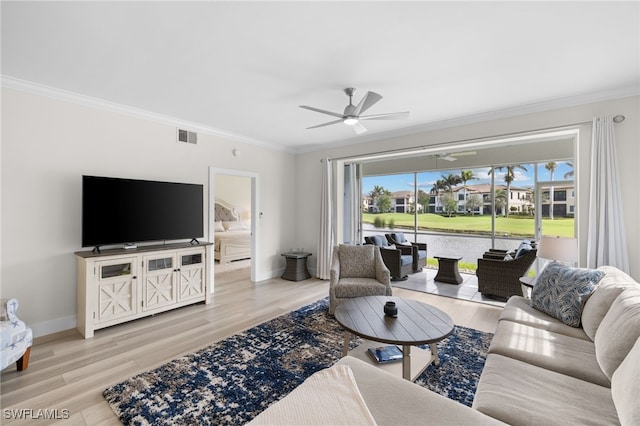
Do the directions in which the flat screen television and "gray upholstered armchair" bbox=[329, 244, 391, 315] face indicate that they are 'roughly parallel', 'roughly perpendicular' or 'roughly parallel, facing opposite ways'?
roughly perpendicular

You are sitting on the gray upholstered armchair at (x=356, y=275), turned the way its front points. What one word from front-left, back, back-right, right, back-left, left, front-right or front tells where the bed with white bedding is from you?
back-right

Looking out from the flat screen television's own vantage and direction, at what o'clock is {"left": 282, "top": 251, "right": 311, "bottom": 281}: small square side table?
The small square side table is roughly at 10 o'clock from the flat screen television.

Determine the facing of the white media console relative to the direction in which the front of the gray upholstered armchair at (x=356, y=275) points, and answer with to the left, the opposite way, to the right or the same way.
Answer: to the left

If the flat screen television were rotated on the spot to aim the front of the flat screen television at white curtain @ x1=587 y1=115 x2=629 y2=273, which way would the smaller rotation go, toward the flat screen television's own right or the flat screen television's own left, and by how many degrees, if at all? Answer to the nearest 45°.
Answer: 0° — it already faces it

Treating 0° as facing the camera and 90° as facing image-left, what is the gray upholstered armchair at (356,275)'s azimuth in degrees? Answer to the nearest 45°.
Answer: approximately 0°

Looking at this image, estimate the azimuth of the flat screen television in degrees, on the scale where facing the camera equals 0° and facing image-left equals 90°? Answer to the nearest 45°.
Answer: approximately 315°

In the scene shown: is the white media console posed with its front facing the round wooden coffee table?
yes

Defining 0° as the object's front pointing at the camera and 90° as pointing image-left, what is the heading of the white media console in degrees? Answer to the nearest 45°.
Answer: approximately 315°

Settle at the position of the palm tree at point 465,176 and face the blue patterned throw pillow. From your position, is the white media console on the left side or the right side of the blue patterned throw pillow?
right

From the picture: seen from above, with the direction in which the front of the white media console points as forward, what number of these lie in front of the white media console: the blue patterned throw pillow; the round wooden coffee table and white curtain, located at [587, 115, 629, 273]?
3
